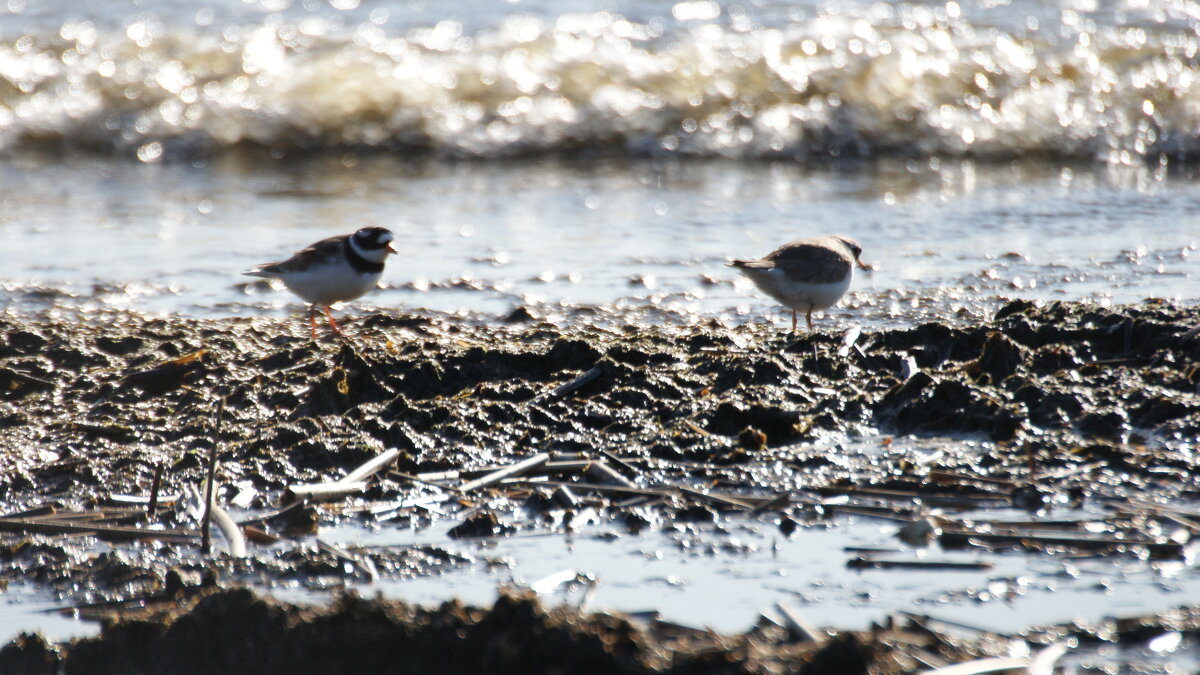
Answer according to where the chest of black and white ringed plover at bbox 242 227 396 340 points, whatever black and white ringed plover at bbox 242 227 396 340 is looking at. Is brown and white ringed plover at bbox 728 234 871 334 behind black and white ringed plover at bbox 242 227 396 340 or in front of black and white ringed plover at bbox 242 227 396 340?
in front

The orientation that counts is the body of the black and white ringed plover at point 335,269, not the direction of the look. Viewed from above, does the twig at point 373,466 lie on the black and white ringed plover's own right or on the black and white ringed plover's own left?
on the black and white ringed plover's own right

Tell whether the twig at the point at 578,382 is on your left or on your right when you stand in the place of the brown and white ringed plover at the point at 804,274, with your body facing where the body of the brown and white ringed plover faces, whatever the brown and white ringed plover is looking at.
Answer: on your right

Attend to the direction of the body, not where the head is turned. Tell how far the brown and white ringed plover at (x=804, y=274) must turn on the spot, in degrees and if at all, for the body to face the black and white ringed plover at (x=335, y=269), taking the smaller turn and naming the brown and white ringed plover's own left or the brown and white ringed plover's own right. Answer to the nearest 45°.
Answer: approximately 180°

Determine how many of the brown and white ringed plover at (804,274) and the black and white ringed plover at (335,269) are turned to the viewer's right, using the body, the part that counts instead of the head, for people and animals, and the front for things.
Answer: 2

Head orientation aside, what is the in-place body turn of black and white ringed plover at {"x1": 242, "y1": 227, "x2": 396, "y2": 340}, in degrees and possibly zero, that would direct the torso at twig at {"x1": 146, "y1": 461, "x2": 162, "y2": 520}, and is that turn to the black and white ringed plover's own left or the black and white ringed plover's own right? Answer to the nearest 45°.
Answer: approximately 90° to the black and white ringed plover's own right

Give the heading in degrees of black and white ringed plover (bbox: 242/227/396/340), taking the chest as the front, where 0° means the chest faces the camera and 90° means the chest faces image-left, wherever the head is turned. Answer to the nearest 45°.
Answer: approximately 270°

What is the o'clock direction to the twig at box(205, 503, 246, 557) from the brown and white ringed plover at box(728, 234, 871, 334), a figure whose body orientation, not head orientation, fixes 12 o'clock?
The twig is roughly at 4 o'clock from the brown and white ringed plover.

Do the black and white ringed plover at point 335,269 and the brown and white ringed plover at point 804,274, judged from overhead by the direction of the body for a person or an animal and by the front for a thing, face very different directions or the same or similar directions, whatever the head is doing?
same or similar directions

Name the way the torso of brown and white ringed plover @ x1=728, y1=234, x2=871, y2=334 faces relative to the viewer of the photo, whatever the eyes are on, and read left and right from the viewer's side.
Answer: facing to the right of the viewer

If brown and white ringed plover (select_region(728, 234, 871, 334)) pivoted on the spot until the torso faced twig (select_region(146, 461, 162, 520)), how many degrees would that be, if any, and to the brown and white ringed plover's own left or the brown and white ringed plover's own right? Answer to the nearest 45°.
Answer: approximately 135° to the brown and white ringed plover's own right

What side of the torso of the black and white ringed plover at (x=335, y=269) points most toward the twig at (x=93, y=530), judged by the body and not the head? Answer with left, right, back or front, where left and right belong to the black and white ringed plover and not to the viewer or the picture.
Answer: right
